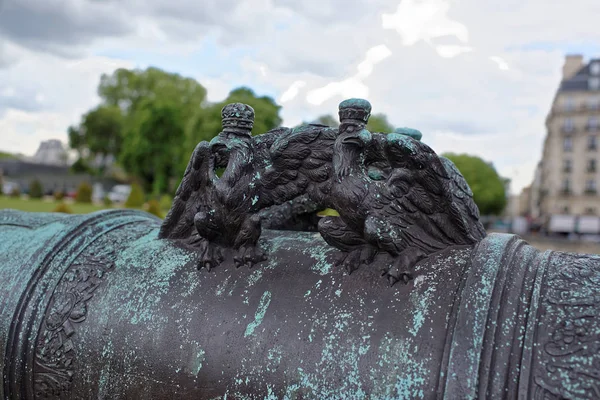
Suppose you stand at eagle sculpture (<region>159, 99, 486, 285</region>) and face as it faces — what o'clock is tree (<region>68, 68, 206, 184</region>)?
The tree is roughly at 4 o'clock from the eagle sculpture.

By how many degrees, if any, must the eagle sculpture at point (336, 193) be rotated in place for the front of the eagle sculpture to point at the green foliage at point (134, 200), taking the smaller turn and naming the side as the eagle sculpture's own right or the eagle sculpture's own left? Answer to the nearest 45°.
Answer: approximately 135° to the eagle sculpture's own right

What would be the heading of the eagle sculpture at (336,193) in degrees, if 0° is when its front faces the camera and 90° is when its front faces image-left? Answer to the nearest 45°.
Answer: approximately 45°
